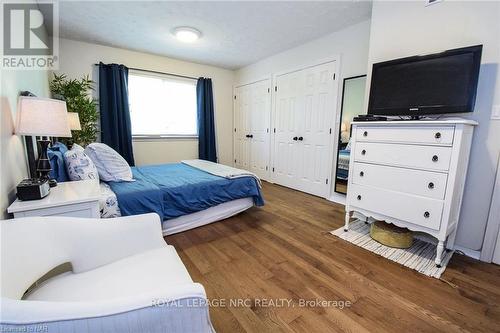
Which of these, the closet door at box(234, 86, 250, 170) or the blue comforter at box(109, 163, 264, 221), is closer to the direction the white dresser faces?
the blue comforter

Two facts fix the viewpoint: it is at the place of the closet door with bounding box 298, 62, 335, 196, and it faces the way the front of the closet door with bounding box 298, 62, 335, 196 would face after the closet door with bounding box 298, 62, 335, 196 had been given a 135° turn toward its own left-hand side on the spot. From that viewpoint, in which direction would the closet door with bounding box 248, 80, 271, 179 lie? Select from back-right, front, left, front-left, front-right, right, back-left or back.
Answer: back-left

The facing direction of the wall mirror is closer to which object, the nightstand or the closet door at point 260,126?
the nightstand

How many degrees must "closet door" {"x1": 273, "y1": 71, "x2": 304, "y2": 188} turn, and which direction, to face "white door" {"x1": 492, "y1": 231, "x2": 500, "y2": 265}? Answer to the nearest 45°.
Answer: approximately 90° to its left

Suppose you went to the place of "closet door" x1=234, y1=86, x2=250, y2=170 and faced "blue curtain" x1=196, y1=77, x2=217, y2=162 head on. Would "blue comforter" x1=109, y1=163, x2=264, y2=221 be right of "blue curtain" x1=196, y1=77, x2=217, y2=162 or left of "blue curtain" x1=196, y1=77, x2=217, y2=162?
left

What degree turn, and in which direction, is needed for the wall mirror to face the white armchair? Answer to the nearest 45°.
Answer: approximately 45° to its left

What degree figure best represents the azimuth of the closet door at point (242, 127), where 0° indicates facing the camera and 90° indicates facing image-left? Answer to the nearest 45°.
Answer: approximately 45°
